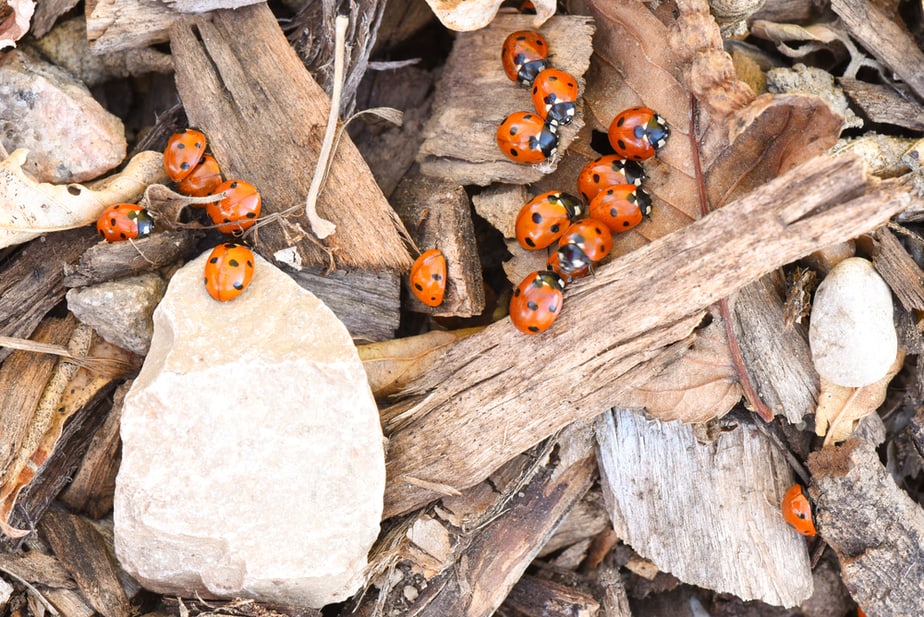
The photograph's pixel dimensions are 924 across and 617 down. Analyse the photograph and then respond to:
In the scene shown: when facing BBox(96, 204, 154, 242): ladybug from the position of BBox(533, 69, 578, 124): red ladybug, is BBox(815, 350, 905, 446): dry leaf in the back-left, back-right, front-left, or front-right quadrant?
back-left

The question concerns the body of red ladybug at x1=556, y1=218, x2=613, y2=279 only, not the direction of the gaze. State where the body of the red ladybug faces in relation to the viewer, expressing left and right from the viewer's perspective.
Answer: facing the viewer and to the left of the viewer

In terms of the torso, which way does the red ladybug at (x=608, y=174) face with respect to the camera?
to the viewer's right

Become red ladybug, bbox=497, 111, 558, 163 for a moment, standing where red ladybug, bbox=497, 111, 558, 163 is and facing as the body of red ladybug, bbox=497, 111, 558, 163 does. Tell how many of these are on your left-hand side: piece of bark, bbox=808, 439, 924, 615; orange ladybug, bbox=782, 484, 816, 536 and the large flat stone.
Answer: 0

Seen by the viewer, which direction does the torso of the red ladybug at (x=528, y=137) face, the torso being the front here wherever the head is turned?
to the viewer's right

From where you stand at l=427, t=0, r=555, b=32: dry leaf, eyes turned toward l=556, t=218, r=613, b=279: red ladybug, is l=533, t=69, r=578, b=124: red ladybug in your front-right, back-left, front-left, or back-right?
front-left

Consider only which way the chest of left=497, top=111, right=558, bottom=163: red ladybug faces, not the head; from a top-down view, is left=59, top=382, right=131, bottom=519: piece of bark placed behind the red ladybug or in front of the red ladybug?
behind

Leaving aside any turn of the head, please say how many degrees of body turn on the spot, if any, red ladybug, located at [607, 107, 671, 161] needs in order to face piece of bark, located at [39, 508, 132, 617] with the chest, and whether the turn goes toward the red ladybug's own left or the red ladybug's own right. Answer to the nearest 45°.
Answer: approximately 135° to the red ladybug's own right

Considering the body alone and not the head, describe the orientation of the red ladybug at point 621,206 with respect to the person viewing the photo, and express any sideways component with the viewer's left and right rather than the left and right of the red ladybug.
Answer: facing to the right of the viewer

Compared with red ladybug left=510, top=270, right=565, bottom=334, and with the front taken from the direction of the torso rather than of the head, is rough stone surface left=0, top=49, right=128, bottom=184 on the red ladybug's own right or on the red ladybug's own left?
on the red ladybug's own left

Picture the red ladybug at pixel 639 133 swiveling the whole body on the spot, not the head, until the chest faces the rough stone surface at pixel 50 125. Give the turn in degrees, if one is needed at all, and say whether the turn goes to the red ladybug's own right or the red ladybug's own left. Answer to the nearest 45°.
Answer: approximately 180°

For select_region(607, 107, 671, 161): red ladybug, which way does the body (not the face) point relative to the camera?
to the viewer's right

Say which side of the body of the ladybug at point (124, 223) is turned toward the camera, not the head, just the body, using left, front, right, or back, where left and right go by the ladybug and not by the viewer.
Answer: right

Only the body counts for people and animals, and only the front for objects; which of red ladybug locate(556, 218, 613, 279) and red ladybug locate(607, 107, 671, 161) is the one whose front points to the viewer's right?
red ladybug locate(607, 107, 671, 161)
